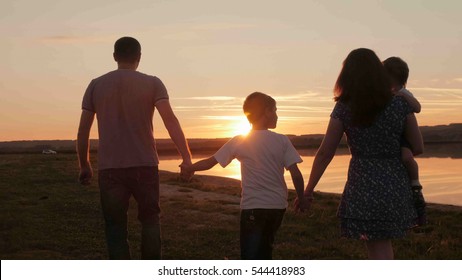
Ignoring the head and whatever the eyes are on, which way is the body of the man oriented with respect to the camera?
away from the camera

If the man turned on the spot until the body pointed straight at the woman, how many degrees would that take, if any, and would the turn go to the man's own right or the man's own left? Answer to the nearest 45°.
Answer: approximately 135° to the man's own right

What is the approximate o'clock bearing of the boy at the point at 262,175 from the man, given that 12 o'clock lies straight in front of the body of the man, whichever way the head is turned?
The boy is roughly at 4 o'clock from the man.

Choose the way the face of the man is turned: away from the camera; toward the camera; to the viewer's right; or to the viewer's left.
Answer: away from the camera

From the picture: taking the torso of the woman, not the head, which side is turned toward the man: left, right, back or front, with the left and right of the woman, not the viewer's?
left

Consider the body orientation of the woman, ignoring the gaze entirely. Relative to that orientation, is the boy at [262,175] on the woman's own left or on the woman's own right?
on the woman's own left

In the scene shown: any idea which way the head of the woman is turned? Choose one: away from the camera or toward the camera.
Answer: away from the camera

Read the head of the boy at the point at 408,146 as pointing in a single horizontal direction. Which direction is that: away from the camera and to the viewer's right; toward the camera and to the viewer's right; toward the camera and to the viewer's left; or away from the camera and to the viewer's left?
away from the camera and to the viewer's left

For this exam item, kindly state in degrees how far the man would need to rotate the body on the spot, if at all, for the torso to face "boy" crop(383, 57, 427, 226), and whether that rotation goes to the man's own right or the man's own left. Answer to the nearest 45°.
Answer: approximately 90° to the man's own right

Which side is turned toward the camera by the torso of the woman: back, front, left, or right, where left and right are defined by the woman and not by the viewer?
back

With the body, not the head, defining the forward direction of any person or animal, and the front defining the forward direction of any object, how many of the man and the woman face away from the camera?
2
